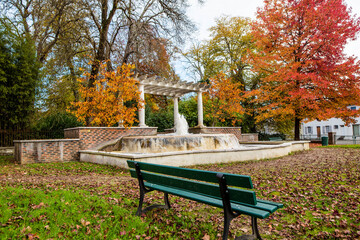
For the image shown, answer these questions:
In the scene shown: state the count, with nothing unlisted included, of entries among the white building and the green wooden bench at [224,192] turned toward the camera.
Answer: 1

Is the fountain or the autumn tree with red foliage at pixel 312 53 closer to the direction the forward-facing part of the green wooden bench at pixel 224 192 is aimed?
the autumn tree with red foliage

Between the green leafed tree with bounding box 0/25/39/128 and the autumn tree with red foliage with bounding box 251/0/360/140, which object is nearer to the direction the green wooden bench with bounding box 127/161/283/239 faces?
the autumn tree with red foliage

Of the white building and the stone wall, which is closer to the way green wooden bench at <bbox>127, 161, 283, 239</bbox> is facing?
the white building

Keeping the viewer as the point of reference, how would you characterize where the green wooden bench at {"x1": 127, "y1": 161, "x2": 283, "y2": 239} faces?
facing away from the viewer and to the right of the viewer

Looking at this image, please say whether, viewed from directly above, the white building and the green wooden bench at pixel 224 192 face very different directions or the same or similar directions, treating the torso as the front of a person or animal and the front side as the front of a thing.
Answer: very different directions

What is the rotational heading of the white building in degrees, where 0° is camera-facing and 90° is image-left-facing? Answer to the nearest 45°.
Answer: approximately 0°
